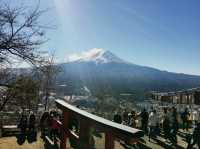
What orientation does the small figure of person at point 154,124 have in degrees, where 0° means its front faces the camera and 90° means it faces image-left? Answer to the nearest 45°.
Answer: approximately 180°

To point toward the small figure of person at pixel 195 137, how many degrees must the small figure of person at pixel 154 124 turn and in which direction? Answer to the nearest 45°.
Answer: approximately 135° to its right

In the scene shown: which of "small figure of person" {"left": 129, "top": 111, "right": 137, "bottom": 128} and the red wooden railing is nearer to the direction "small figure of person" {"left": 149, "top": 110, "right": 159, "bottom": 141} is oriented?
the small figure of person

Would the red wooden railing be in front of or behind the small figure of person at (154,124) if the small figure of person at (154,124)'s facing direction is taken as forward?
behind

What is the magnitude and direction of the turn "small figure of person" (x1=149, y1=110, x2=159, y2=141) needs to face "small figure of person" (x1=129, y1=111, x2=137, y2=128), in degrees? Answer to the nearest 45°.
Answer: approximately 45° to its left
